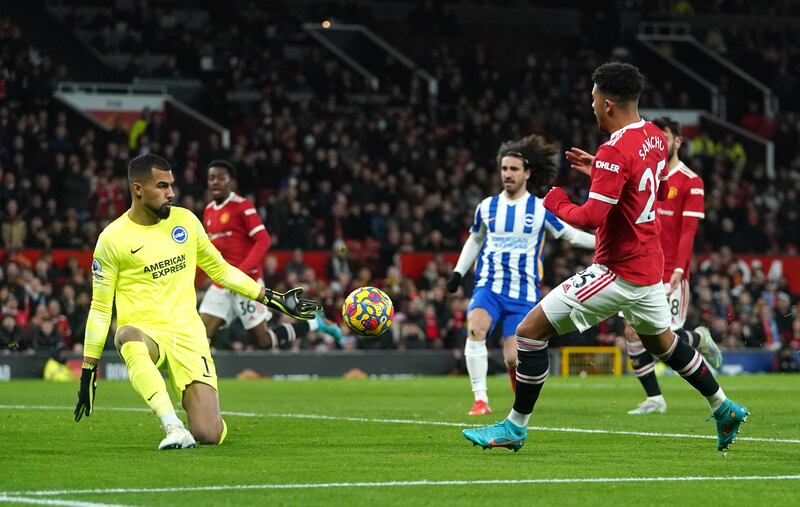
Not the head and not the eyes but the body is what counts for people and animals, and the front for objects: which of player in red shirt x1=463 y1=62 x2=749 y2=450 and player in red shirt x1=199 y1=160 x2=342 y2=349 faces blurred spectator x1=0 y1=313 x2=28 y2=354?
player in red shirt x1=463 y1=62 x2=749 y2=450

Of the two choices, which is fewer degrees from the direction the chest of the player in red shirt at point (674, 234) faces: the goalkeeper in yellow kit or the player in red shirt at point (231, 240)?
the goalkeeper in yellow kit

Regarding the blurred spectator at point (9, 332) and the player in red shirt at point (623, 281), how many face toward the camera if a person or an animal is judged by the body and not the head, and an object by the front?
1

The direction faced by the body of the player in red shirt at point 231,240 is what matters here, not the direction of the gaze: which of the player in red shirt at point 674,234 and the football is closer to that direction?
the football

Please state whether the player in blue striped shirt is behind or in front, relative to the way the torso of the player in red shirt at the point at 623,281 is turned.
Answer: in front

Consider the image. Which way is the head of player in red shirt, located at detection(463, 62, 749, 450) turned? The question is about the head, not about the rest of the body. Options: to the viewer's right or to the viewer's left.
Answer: to the viewer's left

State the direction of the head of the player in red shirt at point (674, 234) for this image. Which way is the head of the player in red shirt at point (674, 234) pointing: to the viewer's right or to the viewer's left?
to the viewer's left

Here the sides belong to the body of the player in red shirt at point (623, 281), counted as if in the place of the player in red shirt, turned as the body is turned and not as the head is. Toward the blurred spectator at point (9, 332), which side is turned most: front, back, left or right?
front

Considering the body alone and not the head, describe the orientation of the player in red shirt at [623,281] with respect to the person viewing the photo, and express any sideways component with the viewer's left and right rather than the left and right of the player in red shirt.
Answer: facing away from the viewer and to the left of the viewer

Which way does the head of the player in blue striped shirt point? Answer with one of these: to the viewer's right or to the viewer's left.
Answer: to the viewer's left

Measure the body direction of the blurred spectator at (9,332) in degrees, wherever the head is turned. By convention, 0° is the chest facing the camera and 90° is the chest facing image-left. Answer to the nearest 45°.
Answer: approximately 0°

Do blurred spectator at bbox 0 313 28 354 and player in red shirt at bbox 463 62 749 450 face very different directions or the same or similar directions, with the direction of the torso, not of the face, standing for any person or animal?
very different directions

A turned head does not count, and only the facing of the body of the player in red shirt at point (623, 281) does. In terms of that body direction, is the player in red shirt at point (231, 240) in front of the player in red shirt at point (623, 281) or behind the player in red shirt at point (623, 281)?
in front
